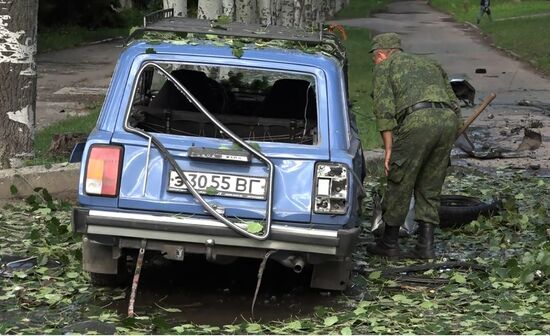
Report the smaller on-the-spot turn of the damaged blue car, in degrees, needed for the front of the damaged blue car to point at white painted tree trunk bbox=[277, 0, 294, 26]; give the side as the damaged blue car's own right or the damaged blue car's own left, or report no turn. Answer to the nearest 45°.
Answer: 0° — it already faces it

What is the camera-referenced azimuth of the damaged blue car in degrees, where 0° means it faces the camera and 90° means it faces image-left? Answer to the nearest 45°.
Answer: approximately 180°

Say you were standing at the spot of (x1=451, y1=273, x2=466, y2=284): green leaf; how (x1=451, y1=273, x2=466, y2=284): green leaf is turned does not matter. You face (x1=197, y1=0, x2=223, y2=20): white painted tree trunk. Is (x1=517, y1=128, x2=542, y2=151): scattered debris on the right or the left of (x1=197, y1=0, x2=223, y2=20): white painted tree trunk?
right

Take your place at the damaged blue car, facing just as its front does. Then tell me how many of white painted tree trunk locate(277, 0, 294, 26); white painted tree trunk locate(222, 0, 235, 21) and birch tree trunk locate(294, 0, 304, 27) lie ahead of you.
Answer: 3

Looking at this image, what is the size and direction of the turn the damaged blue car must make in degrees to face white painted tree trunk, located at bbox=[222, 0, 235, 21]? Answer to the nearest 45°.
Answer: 0° — it already faces it

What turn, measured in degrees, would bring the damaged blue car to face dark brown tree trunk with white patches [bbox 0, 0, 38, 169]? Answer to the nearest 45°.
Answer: approximately 45° to its left

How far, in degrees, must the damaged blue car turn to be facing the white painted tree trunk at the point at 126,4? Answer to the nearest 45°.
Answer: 0° — it already faces it
